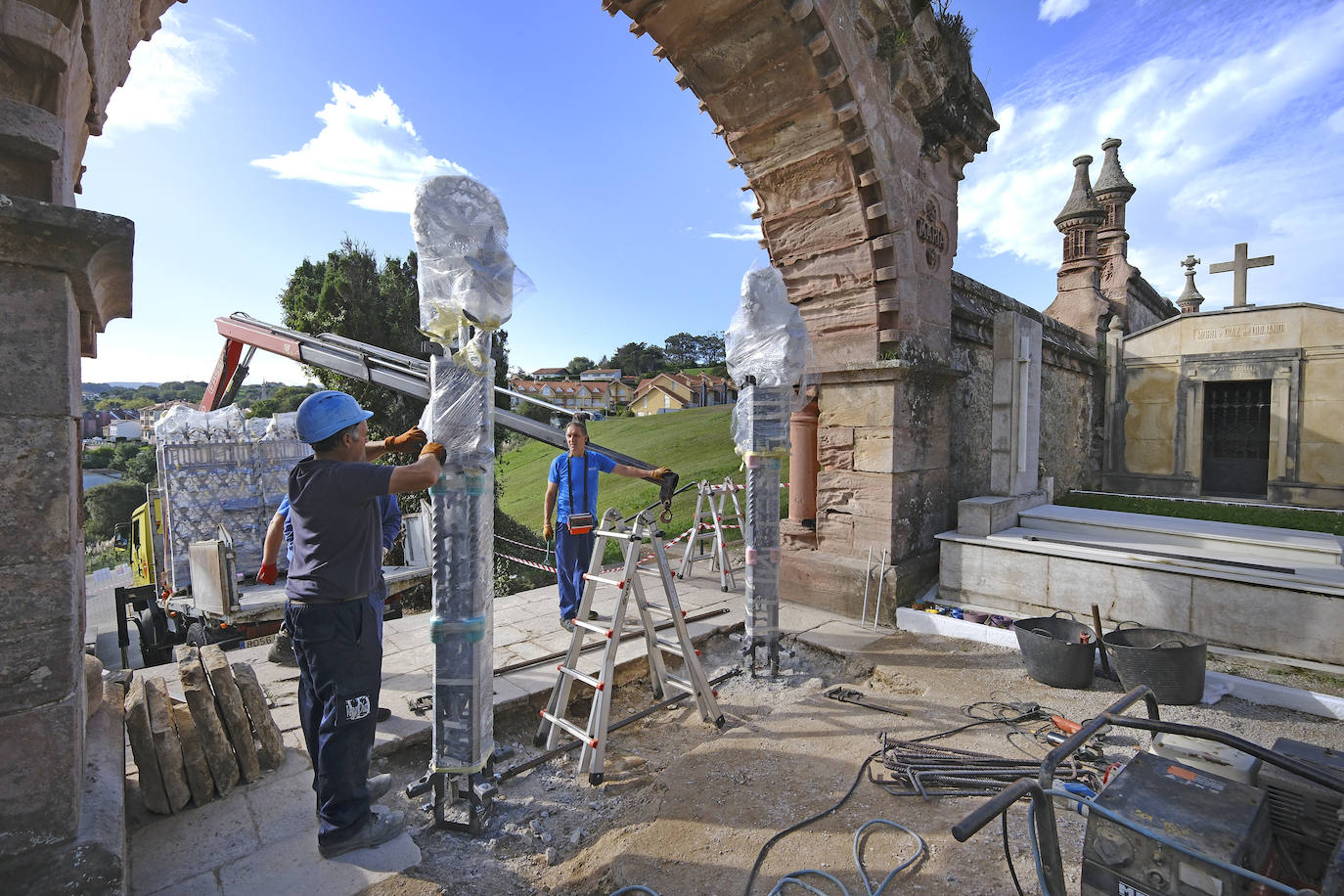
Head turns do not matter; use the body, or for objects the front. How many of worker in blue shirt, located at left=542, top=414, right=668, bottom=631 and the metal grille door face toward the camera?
2

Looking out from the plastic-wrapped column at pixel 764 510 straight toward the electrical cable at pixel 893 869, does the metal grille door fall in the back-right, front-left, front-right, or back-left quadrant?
back-left

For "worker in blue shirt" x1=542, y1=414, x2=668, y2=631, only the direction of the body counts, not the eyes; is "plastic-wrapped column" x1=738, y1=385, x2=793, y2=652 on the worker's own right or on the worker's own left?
on the worker's own left

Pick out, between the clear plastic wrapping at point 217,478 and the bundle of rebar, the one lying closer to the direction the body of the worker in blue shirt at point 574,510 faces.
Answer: the bundle of rebar

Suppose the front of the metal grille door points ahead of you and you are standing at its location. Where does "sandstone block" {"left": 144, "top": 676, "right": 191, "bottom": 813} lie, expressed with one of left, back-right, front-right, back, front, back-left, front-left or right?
front

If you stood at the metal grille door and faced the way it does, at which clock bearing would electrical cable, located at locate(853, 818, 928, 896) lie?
The electrical cable is roughly at 12 o'clock from the metal grille door.

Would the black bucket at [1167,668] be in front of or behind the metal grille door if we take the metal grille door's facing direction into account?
in front

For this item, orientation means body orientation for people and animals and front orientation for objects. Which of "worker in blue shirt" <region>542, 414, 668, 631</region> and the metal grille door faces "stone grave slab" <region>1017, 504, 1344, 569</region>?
the metal grille door

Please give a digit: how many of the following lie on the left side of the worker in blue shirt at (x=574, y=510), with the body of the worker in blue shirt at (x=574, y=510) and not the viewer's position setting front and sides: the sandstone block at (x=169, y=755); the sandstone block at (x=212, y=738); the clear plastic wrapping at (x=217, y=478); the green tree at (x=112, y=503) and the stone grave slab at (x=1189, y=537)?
1

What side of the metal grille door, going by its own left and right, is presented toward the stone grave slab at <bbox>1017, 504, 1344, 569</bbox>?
front

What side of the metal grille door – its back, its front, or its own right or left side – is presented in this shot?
front

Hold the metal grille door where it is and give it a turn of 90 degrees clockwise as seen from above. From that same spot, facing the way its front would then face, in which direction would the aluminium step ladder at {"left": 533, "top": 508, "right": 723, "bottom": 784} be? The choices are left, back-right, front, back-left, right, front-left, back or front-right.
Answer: left

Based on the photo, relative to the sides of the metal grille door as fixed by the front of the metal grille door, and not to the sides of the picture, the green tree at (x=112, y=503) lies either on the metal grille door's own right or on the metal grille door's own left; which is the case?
on the metal grille door's own right

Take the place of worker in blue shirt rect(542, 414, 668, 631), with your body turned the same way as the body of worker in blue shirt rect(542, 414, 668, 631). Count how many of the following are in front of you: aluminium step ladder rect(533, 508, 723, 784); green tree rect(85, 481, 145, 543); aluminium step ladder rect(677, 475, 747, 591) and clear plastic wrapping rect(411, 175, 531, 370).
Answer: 2

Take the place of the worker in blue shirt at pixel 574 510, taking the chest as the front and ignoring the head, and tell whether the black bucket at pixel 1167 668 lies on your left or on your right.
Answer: on your left

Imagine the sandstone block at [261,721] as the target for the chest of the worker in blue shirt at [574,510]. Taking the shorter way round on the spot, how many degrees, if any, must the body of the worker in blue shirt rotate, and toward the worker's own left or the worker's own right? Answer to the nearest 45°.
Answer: approximately 45° to the worker's own right
